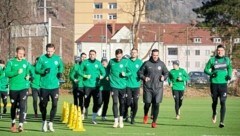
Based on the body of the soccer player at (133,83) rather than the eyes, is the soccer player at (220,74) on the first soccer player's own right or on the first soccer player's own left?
on the first soccer player's own left

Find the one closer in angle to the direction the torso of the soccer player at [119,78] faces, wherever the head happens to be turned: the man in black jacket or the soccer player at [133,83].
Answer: the man in black jacket

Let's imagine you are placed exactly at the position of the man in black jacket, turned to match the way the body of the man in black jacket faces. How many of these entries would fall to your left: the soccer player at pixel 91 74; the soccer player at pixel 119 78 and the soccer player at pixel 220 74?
1

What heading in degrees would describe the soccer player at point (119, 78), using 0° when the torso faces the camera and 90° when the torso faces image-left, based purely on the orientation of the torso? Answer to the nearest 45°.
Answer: approximately 0°

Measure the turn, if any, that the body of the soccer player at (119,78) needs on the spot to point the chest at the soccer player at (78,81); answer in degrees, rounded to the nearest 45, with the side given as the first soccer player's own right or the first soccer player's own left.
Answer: approximately 135° to the first soccer player's own right

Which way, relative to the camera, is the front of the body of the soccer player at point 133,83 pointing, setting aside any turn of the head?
toward the camera

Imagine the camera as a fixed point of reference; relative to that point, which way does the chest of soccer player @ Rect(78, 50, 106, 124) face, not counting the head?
toward the camera

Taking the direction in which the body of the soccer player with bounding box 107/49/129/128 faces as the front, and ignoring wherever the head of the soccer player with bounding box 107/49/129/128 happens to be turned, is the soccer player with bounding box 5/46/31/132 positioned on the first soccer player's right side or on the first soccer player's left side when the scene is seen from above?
on the first soccer player's right side

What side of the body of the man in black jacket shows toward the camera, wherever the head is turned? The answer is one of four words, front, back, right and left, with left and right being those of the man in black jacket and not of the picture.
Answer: front

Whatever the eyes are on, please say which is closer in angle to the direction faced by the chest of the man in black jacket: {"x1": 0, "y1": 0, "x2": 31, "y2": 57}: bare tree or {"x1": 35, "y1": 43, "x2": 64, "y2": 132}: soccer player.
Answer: the soccer player
